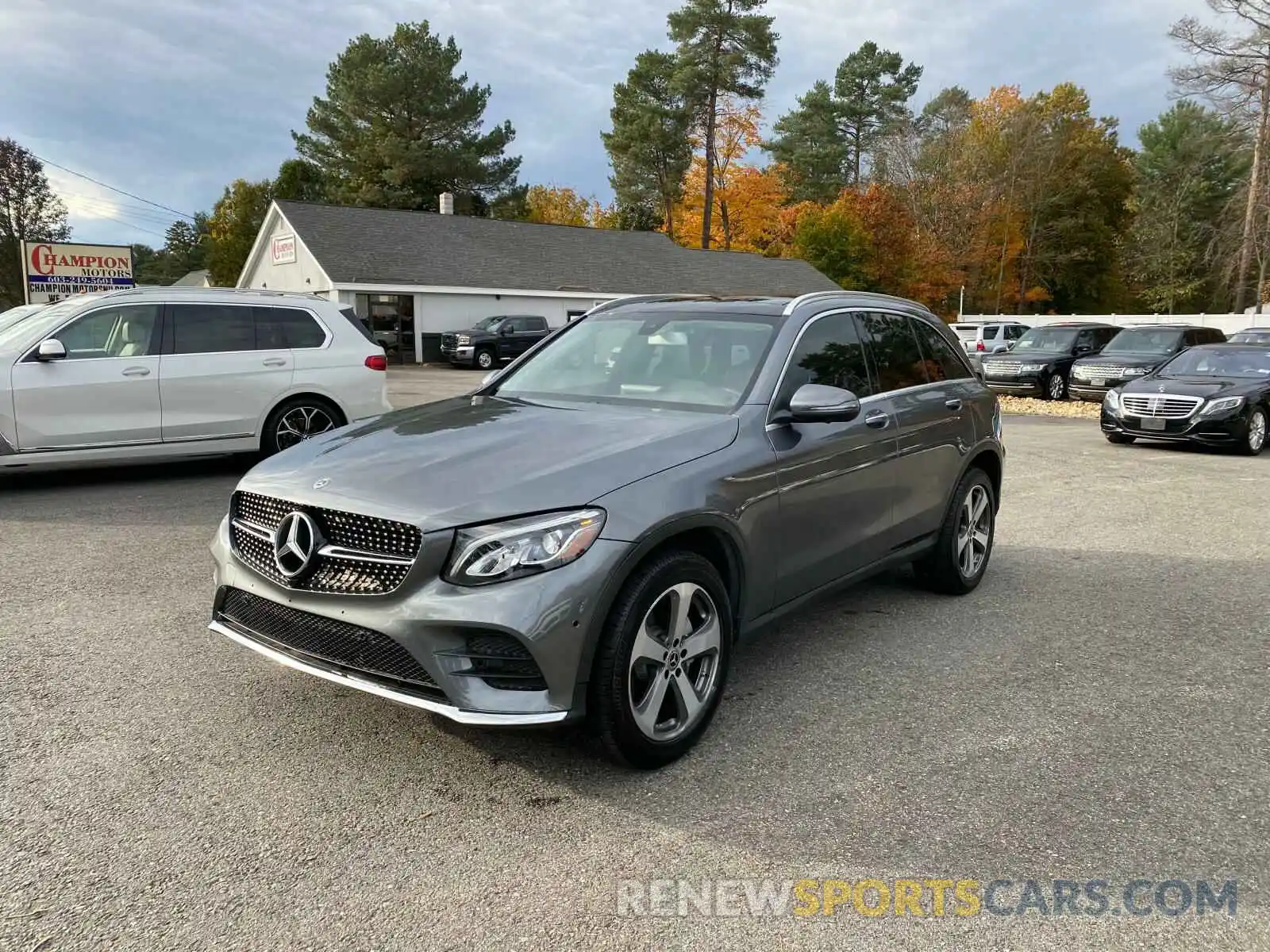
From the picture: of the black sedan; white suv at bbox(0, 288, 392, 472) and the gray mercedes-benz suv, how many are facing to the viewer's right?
0

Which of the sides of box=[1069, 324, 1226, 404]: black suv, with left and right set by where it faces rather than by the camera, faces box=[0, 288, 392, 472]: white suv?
front

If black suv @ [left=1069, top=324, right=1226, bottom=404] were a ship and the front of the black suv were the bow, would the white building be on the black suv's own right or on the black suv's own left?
on the black suv's own right

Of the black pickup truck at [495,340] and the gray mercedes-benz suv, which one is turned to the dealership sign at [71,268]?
the black pickup truck

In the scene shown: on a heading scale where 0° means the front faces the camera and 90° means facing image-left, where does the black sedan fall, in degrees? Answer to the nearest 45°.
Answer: approximately 45°

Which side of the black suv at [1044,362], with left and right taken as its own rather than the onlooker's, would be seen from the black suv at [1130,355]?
left

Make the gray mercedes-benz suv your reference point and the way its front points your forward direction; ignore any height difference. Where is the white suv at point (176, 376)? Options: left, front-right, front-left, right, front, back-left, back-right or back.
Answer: right

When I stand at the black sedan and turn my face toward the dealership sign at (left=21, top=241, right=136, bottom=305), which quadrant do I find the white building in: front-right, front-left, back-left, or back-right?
front-right

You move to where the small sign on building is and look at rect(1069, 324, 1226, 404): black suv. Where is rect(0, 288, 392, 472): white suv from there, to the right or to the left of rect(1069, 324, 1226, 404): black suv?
right

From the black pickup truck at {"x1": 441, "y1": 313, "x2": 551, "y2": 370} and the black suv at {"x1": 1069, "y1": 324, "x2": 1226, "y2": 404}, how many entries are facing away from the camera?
0

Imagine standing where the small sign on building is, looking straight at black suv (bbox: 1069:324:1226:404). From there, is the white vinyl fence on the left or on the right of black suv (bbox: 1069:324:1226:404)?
left

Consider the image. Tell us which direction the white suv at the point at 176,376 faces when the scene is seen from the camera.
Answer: facing to the left of the viewer

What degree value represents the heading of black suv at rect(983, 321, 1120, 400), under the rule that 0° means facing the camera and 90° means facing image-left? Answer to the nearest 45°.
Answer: approximately 45°

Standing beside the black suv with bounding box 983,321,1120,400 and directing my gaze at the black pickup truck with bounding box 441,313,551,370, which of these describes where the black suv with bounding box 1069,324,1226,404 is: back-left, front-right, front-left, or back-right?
back-left

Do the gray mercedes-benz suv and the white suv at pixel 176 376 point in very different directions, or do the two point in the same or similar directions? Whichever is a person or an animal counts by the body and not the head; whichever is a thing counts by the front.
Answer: same or similar directions

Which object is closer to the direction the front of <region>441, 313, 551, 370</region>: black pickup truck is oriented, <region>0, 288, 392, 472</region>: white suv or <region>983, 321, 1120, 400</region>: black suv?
the white suv
